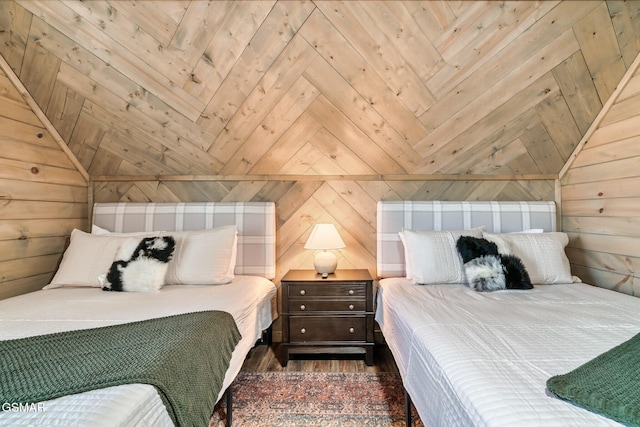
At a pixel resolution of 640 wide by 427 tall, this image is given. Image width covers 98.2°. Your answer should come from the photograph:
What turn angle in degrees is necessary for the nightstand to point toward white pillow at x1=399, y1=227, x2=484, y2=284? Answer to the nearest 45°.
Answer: approximately 90° to its left

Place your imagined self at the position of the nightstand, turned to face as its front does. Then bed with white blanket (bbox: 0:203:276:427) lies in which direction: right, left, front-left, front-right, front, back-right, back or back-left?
right

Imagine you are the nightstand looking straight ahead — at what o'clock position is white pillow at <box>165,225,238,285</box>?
The white pillow is roughly at 3 o'clock from the nightstand.

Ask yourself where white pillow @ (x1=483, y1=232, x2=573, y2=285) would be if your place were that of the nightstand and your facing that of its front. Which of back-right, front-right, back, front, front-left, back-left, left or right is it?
left

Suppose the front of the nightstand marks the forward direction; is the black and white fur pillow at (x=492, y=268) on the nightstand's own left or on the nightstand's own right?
on the nightstand's own left

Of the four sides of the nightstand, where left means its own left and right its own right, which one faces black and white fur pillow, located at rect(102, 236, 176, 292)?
right

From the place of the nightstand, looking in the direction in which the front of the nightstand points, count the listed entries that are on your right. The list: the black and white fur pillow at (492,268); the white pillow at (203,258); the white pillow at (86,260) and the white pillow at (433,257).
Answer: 2

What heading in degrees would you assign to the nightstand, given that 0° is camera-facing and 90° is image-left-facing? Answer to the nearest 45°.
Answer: approximately 0°
